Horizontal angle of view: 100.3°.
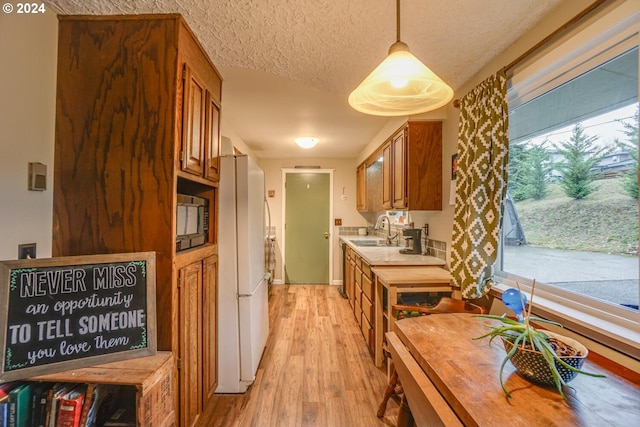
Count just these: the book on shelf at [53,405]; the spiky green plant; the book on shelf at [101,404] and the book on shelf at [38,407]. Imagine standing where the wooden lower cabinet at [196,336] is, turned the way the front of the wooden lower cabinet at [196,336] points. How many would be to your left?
0

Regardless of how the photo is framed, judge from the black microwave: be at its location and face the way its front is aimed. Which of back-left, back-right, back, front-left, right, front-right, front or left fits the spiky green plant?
front

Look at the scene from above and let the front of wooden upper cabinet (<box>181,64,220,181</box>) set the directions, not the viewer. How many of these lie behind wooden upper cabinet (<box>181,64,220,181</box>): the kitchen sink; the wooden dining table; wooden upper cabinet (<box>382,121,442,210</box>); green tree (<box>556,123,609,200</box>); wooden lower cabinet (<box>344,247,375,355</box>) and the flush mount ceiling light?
0

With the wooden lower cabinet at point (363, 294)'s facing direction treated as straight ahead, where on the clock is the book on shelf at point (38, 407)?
The book on shelf is roughly at 10 o'clock from the wooden lower cabinet.

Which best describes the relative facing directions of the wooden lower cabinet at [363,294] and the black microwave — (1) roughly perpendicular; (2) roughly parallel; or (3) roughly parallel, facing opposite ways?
roughly parallel, facing opposite ways

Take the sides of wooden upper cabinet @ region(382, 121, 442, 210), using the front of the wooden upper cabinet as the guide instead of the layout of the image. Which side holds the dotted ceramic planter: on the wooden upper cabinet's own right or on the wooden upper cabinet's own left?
on the wooden upper cabinet's own left

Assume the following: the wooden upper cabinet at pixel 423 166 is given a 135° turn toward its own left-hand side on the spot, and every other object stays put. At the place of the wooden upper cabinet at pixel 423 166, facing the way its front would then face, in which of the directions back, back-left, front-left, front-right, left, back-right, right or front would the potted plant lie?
front-right

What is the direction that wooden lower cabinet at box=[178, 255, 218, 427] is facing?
to the viewer's right

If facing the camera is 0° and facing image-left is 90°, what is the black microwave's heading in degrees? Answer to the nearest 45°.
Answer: approximately 315°

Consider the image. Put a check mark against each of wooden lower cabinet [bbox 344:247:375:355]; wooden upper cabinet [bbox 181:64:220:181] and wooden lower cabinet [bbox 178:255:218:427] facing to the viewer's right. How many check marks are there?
2

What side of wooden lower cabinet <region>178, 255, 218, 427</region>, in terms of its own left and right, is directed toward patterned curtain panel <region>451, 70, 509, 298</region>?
front

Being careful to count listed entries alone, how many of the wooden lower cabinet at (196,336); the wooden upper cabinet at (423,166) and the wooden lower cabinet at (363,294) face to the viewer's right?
1

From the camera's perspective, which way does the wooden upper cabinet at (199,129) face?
to the viewer's right

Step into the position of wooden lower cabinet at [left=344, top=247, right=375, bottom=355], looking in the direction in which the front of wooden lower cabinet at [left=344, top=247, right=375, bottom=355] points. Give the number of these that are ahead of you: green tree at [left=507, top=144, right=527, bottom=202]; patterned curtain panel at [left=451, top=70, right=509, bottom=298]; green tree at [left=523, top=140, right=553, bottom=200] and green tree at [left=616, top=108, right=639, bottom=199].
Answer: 0

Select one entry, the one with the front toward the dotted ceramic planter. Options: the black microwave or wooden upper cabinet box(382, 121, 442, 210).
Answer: the black microwave

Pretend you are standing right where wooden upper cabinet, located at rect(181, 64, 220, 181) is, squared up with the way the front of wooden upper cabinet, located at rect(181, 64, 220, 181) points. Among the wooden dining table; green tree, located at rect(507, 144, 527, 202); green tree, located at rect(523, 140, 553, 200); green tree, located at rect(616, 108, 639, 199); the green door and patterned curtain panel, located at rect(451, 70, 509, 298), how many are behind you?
0

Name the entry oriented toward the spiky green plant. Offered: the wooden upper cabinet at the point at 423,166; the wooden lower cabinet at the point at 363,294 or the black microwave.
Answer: the black microwave

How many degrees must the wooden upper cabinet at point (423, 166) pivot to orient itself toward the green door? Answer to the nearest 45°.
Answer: approximately 45° to its right

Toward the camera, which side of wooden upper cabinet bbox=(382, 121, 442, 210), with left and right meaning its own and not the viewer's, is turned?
left

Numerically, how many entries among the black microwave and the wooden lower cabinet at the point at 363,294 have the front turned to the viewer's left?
1
